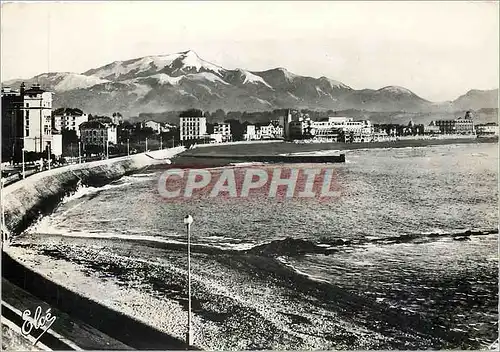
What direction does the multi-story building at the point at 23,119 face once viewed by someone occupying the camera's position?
facing the viewer and to the right of the viewer
